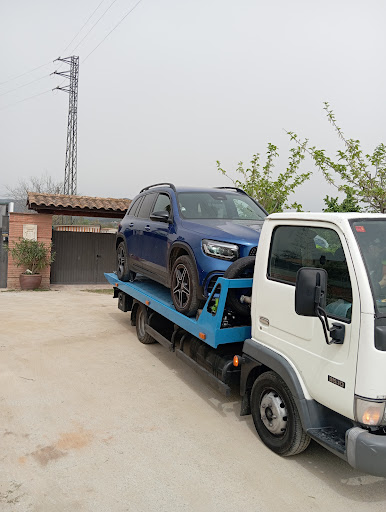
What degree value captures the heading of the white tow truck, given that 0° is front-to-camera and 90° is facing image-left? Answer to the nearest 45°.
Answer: approximately 315°

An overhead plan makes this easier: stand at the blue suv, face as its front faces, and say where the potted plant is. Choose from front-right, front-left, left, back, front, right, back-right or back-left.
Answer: back

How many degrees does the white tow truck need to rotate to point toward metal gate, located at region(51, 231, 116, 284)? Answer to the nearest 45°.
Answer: approximately 180°
